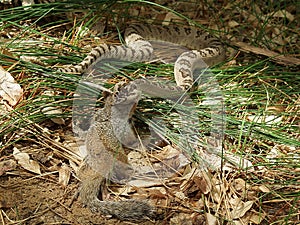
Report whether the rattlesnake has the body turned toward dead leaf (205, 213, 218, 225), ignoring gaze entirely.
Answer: no

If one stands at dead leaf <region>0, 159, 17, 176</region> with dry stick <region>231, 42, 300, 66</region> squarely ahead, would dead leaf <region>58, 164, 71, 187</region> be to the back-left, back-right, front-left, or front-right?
front-right

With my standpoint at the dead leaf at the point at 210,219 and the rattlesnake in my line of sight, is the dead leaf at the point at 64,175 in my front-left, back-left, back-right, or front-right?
front-left

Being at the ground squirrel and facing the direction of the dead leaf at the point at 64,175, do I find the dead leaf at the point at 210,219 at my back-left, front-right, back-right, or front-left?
back-left

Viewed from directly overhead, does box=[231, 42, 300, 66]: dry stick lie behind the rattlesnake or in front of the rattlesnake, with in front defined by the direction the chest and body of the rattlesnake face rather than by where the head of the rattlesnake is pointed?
behind

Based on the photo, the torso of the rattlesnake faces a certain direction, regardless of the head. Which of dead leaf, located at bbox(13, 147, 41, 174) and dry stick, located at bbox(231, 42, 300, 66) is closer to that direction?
the dead leaf
